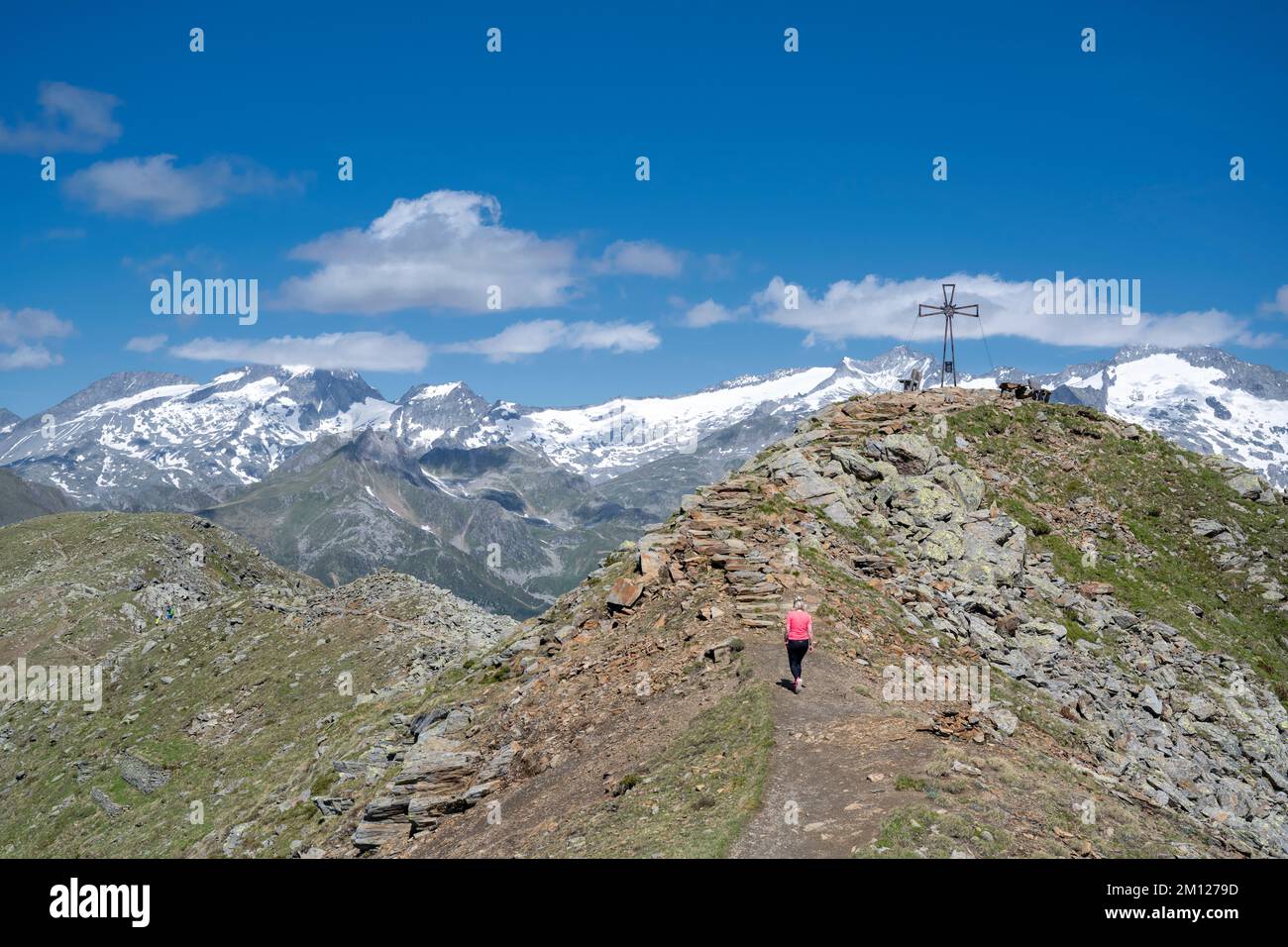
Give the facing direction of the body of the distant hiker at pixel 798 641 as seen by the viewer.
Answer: away from the camera

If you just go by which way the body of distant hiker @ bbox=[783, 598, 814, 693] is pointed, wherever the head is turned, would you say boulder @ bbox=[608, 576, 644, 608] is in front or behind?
in front
